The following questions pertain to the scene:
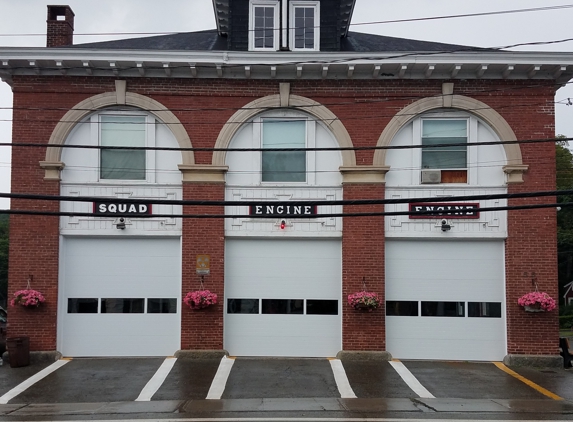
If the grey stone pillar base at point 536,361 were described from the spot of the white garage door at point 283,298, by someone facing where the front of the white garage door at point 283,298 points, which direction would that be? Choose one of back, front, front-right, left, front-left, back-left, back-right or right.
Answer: left

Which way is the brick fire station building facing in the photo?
toward the camera

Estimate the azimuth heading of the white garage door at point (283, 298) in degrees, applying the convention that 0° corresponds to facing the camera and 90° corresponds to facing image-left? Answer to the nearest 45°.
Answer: approximately 0°

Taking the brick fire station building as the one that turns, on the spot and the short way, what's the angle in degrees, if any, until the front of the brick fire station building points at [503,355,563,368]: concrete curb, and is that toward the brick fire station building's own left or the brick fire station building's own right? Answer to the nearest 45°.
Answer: approximately 90° to the brick fire station building's own left

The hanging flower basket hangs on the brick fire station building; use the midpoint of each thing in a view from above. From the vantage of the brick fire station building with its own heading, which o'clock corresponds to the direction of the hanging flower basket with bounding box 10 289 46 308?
The hanging flower basket is roughly at 3 o'clock from the brick fire station building.

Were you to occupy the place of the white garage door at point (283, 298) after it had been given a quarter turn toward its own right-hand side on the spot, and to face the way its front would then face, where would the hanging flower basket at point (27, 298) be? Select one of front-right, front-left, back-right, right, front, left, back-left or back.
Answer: front

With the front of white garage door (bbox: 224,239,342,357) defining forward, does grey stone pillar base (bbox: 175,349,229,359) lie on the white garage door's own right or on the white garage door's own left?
on the white garage door's own right

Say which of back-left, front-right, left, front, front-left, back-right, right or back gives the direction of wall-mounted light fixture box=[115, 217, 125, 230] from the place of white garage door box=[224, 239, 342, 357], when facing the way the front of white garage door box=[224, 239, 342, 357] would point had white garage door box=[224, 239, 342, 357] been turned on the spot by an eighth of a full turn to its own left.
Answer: back-right
